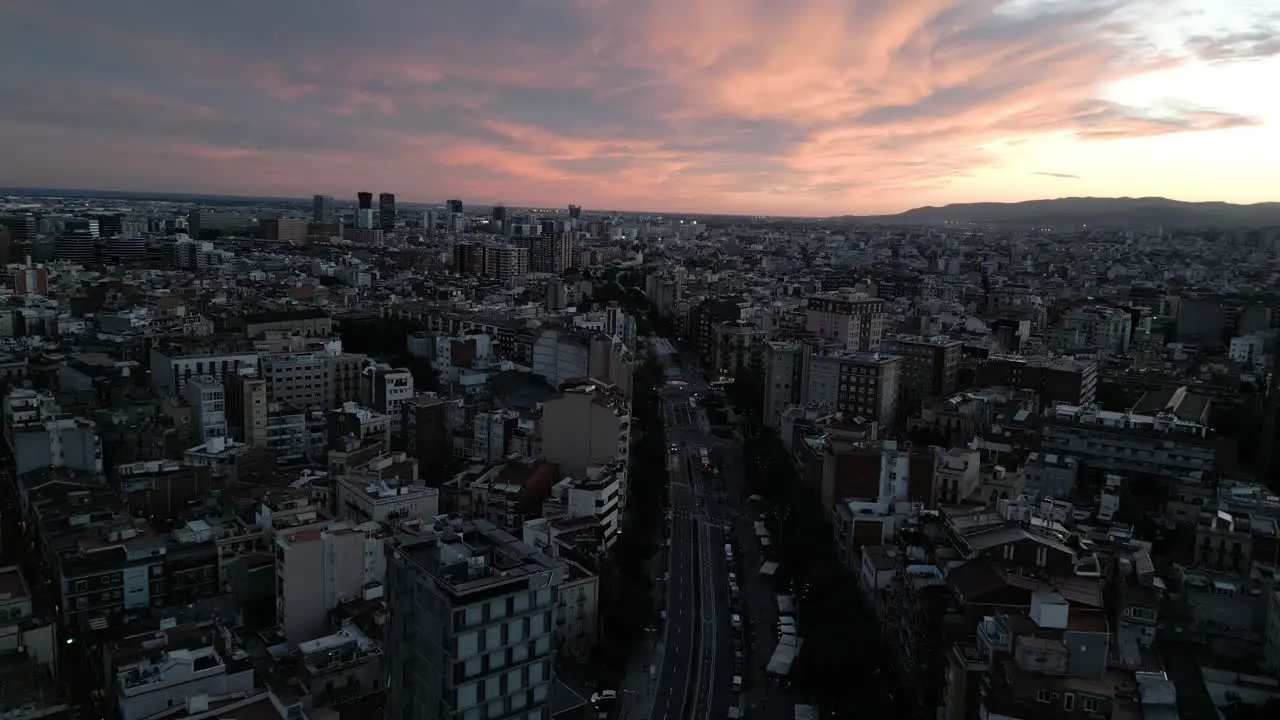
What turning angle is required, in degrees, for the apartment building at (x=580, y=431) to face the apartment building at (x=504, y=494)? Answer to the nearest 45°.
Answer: approximately 135° to its right

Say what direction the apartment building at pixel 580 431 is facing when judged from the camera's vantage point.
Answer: facing to the right of the viewer

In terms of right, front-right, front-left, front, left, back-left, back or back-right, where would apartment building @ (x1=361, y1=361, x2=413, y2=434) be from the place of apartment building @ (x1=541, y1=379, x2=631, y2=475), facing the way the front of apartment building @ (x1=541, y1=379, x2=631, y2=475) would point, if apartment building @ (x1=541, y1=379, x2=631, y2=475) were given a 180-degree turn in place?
front-right

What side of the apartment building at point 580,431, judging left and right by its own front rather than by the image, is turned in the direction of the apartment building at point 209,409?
back

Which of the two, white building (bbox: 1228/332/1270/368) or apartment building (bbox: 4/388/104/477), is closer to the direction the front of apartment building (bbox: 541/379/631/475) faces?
the white building

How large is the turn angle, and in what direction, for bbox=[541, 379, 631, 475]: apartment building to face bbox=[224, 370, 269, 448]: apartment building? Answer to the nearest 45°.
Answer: approximately 180°

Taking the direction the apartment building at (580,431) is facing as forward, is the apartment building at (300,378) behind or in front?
behind

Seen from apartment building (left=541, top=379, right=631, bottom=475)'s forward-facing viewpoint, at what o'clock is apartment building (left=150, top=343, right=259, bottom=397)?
apartment building (left=150, top=343, right=259, bottom=397) is roughly at 7 o'clock from apartment building (left=541, top=379, right=631, bottom=475).

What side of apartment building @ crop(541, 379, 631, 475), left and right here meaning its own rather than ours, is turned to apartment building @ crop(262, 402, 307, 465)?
back

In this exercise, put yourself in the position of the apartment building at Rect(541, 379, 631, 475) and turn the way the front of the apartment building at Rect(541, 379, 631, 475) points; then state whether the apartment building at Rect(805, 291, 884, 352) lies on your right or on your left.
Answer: on your left

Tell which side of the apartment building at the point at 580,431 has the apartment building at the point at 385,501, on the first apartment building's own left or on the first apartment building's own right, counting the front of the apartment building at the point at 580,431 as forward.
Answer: on the first apartment building's own right

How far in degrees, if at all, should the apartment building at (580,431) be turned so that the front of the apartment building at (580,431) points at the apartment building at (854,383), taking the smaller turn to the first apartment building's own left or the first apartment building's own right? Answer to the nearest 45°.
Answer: approximately 45° to the first apartment building's own left

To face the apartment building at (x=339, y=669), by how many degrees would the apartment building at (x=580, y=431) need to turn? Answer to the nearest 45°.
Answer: approximately 90° to its right
